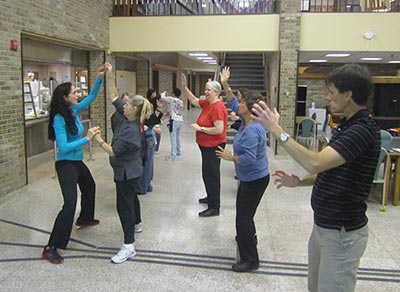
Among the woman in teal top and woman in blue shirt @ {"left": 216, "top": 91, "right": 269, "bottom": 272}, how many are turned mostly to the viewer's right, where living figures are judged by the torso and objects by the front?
1

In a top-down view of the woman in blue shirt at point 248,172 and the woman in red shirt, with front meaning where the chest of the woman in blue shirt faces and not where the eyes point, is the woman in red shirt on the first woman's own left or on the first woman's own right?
on the first woman's own right

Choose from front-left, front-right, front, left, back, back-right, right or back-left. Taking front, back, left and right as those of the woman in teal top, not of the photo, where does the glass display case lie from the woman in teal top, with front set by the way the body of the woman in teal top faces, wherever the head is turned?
left

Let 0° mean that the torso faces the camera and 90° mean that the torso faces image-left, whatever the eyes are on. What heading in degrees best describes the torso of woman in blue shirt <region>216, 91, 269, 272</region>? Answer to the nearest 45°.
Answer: approximately 90°

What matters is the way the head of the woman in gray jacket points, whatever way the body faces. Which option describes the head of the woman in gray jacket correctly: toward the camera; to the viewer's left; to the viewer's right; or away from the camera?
to the viewer's left

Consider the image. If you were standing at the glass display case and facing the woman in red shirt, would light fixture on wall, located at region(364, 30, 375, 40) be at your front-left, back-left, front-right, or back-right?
front-left

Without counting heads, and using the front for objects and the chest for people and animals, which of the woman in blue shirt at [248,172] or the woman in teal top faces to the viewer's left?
the woman in blue shirt

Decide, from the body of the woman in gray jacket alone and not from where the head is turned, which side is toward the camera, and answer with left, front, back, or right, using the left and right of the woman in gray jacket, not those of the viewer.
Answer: left

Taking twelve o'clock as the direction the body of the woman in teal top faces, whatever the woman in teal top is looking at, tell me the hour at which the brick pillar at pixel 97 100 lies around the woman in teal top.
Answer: The brick pillar is roughly at 9 o'clock from the woman in teal top.

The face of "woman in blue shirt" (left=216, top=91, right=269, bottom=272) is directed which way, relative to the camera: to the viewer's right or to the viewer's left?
to the viewer's left

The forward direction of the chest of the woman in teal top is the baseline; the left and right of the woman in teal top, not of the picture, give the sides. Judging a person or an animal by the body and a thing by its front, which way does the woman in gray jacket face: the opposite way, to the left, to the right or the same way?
the opposite way

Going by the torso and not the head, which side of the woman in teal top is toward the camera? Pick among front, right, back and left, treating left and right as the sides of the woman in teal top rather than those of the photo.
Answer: right
